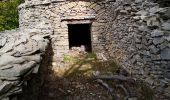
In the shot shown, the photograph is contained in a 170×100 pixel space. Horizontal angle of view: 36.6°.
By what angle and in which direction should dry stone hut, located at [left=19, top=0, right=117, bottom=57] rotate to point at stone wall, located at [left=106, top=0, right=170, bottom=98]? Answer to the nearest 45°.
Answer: approximately 45° to its left

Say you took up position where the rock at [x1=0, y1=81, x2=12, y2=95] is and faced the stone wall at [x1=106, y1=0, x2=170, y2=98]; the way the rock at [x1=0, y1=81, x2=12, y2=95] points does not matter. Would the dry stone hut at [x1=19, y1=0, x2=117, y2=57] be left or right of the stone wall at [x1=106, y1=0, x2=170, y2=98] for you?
left

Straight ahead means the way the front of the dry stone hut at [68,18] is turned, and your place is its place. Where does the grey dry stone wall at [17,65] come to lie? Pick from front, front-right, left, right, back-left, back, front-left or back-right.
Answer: front

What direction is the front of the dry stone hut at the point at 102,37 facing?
toward the camera

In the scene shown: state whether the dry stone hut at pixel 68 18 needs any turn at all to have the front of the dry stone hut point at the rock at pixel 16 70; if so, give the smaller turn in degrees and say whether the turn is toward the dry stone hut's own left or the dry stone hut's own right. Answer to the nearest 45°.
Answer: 0° — it already faces it

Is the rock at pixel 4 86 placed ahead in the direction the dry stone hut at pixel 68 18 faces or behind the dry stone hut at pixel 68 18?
ahead
